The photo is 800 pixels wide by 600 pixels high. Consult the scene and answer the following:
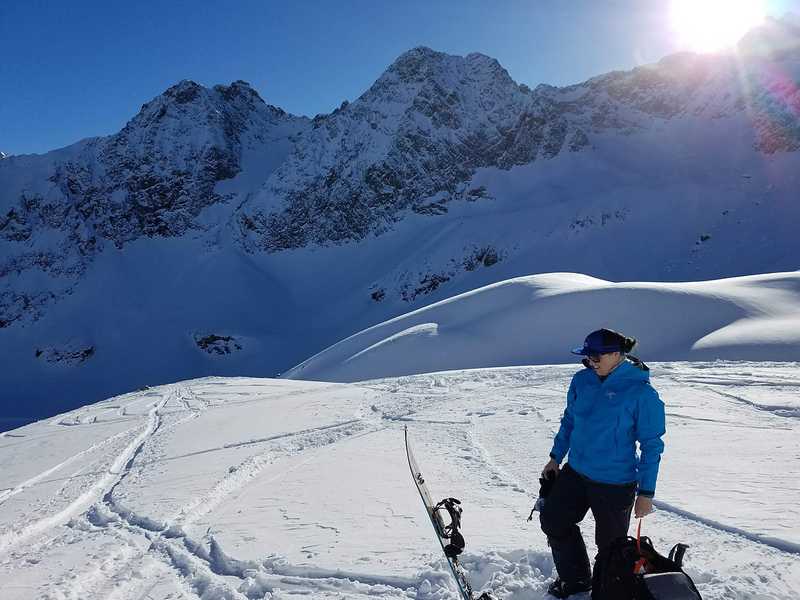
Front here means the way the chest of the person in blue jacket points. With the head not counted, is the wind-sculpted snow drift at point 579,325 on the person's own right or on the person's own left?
on the person's own right

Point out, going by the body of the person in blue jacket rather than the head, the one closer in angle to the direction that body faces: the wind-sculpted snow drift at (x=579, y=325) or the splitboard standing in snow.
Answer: the splitboard standing in snow

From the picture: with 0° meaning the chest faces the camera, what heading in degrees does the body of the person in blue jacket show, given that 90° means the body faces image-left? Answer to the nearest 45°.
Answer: approximately 45°
